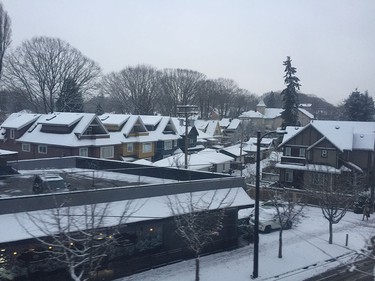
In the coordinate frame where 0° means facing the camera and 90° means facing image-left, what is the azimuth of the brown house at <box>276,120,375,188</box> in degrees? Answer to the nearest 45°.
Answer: approximately 45°

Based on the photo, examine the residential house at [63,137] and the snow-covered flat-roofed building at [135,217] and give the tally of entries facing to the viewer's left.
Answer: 0

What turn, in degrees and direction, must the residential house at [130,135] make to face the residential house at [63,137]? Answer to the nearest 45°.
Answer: approximately 90° to its right

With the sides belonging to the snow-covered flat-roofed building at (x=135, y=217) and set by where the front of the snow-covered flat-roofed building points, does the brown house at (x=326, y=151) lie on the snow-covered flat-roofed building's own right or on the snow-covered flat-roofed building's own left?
on the snow-covered flat-roofed building's own left

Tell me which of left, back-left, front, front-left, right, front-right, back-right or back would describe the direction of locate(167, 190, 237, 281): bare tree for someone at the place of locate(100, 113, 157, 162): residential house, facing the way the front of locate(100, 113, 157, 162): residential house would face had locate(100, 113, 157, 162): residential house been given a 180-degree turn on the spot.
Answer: back-left

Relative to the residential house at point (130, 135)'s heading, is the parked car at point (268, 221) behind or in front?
in front

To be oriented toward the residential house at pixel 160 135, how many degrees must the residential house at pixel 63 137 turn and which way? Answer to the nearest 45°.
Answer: approximately 90° to its left

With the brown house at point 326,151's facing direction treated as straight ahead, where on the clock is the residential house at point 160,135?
The residential house is roughly at 2 o'clock from the brown house.

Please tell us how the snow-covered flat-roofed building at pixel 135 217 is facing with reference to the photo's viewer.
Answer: facing the viewer and to the right of the viewer

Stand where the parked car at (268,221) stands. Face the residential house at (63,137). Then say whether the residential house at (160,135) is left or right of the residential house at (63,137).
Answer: right

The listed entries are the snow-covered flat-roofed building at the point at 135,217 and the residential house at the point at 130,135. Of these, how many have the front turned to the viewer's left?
0

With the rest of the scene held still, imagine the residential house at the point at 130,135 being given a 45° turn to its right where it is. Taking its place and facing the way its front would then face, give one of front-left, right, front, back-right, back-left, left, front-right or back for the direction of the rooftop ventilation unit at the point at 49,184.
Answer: front

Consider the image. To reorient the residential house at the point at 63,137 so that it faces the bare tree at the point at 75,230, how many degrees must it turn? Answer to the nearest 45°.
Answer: approximately 45° to its right

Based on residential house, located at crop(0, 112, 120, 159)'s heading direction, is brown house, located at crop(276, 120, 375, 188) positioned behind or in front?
in front
